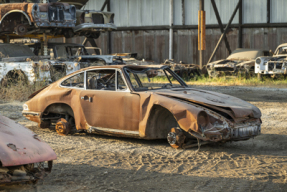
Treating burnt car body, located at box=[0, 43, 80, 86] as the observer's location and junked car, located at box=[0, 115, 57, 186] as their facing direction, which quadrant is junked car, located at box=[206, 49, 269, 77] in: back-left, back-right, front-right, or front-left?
back-left

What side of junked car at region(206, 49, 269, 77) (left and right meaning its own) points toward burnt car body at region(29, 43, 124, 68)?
front

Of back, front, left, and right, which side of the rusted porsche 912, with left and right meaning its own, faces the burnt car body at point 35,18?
back

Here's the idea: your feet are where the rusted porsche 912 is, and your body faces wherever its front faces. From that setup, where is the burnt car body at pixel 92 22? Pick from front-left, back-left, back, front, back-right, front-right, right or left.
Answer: back-left

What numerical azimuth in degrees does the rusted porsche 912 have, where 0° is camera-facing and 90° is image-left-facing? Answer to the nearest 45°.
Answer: approximately 315°

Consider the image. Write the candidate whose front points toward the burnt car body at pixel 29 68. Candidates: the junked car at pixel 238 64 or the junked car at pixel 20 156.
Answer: the junked car at pixel 238 64

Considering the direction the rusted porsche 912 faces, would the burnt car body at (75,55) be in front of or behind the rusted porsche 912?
behind

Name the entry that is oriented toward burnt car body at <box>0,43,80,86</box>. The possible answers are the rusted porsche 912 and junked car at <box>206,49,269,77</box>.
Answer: the junked car

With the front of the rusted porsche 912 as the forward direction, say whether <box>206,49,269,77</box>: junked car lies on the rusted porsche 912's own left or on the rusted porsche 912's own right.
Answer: on the rusted porsche 912's own left
